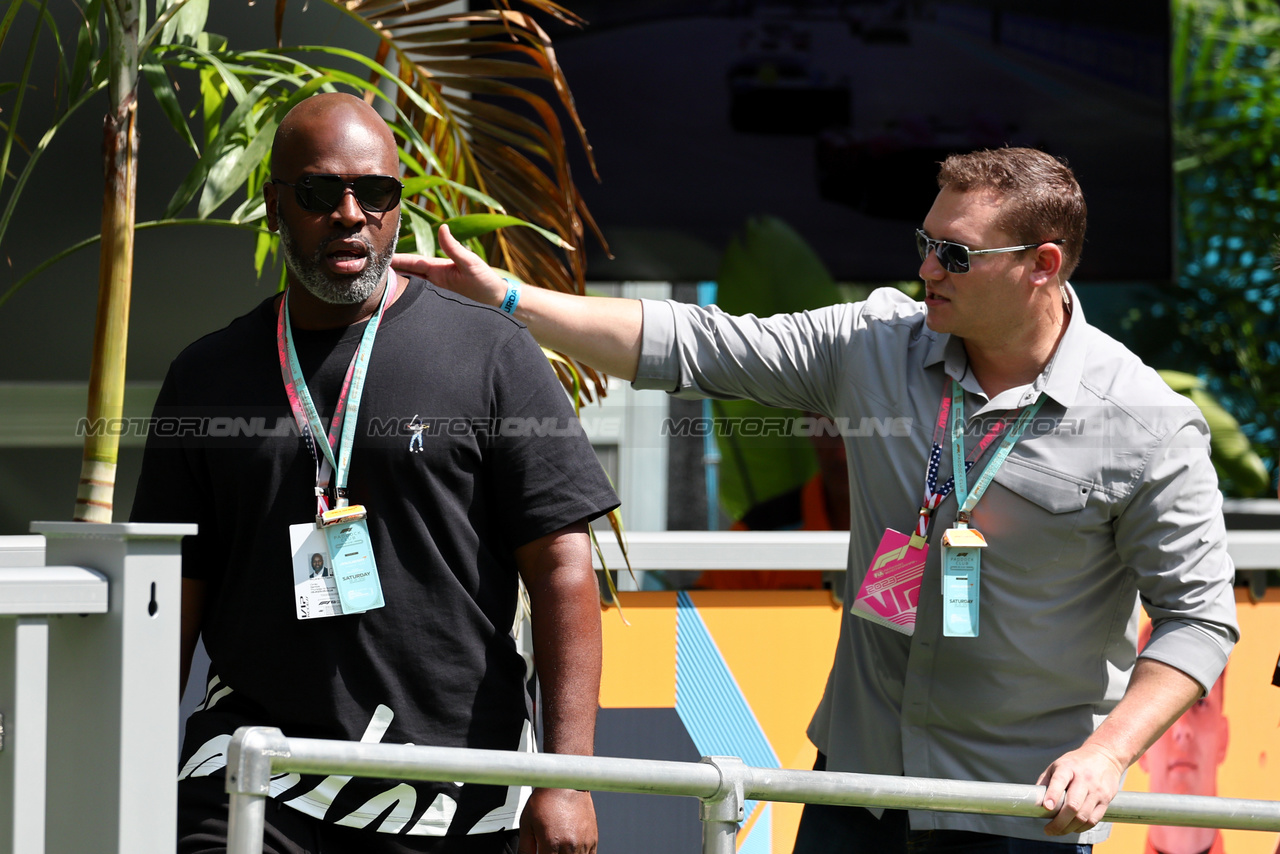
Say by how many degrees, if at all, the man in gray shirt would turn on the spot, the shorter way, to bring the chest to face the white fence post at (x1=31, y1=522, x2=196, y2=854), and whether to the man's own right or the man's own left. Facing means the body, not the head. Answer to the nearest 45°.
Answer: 0° — they already face it

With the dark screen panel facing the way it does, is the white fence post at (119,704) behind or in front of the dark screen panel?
in front

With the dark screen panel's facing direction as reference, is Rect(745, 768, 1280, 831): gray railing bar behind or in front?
in front

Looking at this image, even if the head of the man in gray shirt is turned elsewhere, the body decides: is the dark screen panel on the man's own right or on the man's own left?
on the man's own right

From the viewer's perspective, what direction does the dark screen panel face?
toward the camera

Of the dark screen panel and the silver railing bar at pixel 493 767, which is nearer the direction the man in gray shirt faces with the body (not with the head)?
the silver railing bar

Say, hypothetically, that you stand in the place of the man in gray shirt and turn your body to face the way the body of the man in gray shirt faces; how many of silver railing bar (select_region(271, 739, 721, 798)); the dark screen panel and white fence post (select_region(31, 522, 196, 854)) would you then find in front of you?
2

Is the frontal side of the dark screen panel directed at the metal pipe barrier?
yes

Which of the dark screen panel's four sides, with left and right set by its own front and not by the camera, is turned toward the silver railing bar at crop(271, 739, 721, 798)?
front

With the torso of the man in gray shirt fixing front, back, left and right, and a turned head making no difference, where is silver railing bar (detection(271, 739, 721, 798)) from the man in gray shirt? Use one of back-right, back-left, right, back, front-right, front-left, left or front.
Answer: front

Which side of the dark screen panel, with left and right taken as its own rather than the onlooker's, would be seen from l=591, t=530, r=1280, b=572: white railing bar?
front

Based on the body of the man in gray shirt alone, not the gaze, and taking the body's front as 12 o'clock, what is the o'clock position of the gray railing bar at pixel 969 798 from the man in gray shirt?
The gray railing bar is roughly at 11 o'clock from the man in gray shirt.

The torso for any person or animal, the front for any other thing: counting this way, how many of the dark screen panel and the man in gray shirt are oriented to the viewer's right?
0
